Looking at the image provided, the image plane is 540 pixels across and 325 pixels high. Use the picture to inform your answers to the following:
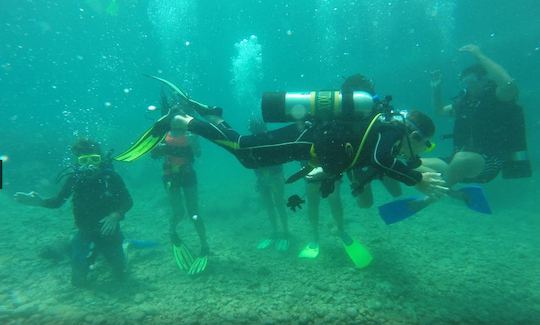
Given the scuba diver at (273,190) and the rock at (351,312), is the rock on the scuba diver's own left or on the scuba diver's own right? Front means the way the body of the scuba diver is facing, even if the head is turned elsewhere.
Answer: on the scuba diver's own left

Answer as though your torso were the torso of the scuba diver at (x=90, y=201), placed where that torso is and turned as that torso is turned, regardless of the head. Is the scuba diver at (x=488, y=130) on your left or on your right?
on your left

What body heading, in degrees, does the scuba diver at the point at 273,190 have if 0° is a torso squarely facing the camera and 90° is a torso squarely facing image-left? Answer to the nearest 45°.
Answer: approximately 45°

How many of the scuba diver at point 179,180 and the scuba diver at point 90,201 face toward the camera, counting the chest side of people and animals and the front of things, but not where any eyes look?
2

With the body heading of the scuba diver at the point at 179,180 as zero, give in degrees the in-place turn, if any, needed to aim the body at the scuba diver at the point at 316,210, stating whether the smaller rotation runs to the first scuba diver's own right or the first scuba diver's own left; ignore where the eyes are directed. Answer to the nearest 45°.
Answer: approximately 45° to the first scuba diver's own left

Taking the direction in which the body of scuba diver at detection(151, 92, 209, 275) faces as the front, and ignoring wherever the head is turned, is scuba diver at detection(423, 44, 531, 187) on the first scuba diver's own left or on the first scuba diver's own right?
on the first scuba diver's own left

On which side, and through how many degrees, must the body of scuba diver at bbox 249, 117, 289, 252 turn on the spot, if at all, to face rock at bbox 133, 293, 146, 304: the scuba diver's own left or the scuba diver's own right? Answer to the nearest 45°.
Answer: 0° — they already face it

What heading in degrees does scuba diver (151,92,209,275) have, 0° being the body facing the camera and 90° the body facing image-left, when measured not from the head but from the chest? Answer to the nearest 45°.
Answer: approximately 0°
